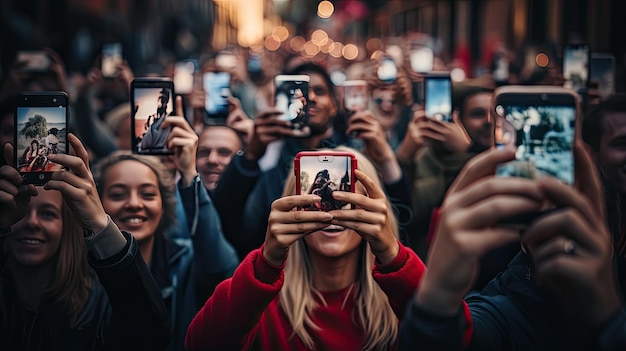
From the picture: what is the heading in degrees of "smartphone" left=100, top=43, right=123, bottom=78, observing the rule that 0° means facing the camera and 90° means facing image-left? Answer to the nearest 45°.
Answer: approximately 0°

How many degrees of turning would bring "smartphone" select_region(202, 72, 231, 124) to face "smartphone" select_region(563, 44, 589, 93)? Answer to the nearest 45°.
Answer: approximately 90° to its left

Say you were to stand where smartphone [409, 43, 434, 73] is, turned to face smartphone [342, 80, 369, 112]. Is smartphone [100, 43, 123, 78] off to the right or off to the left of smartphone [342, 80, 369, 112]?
right

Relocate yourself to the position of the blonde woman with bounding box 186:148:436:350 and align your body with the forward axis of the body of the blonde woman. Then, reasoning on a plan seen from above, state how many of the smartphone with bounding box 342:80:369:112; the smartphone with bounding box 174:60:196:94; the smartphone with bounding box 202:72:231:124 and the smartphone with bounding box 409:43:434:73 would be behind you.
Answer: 4

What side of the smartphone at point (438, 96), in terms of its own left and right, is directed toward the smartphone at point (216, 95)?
right

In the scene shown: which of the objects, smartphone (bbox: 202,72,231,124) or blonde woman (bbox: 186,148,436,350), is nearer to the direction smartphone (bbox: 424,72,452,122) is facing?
the blonde woman

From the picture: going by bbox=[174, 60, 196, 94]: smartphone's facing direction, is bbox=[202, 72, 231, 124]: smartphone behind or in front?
in front

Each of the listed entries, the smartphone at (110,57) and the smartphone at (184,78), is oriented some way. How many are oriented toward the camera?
2

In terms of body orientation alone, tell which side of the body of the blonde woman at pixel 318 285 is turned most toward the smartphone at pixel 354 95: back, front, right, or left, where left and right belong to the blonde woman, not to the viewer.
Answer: back

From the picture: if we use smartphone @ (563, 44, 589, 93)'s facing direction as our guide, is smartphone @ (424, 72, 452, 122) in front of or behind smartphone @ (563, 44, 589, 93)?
in front
